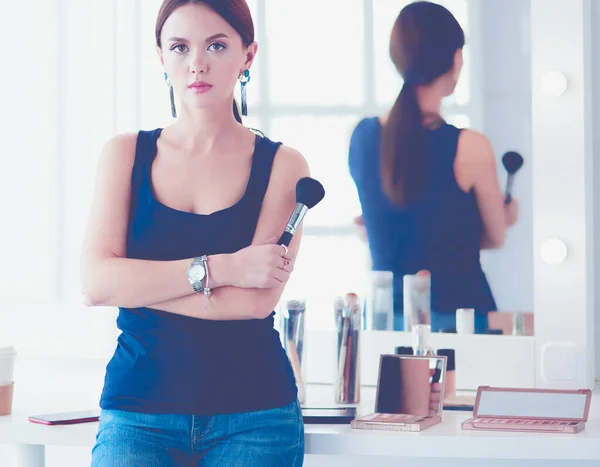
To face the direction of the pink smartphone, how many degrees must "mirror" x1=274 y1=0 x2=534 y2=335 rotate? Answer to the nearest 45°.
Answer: approximately 45° to its right

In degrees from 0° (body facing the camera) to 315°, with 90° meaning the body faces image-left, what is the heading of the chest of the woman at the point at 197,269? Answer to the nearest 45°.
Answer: approximately 0°

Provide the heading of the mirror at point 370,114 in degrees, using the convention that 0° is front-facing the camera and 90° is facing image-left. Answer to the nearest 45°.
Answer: approximately 0°

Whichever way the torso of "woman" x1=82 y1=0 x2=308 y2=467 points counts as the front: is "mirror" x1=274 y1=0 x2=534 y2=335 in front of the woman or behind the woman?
behind

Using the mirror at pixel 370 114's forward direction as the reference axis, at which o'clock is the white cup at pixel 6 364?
The white cup is roughly at 2 o'clock from the mirror.

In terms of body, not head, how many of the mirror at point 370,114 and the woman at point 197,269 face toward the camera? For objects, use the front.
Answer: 2

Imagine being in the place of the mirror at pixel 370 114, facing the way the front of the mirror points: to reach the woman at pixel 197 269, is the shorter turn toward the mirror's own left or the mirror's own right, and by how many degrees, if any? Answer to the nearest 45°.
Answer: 0° — it already faces them
